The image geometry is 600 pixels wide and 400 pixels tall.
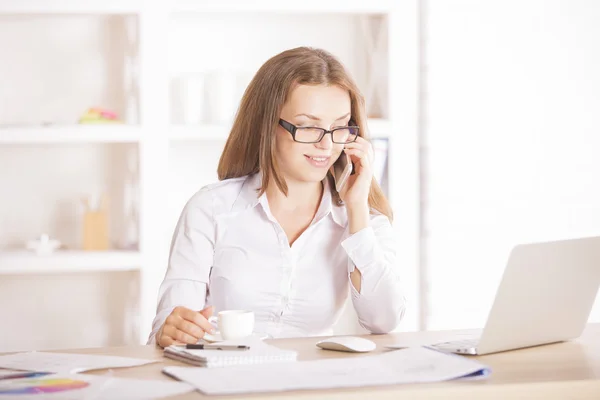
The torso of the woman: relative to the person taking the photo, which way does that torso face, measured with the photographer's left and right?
facing the viewer

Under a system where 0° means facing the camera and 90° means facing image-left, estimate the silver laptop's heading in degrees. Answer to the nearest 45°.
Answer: approximately 135°

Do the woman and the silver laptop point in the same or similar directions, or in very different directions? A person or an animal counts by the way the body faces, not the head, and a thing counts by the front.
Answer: very different directions

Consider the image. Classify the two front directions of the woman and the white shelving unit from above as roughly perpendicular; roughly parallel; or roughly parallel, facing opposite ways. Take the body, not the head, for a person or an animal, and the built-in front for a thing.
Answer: roughly parallel

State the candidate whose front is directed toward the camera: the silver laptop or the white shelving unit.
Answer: the white shelving unit

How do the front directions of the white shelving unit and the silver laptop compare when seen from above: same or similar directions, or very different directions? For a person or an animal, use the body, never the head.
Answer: very different directions

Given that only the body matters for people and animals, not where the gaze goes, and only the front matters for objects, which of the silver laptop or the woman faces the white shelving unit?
the silver laptop

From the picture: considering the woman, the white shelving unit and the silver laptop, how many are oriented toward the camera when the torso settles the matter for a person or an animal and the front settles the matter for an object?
2

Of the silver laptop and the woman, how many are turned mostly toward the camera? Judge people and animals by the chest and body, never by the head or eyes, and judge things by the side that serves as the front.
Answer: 1

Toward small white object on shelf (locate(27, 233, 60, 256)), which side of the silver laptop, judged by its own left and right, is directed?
front

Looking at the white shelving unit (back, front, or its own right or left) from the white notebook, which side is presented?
front

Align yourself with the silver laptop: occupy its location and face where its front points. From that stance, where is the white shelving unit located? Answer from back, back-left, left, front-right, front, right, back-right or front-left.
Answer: front

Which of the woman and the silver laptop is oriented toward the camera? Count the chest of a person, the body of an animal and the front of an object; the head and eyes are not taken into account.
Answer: the woman

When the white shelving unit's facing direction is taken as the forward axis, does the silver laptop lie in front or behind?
in front

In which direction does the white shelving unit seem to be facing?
toward the camera

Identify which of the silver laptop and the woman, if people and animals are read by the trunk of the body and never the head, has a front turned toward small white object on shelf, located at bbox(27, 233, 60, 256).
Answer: the silver laptop
